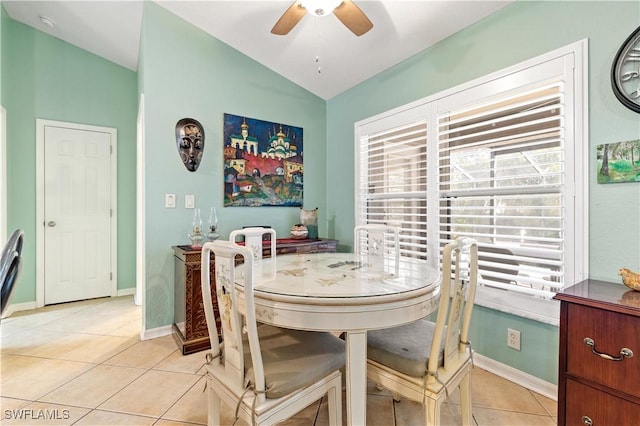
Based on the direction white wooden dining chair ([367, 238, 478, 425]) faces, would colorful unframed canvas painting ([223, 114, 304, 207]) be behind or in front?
in front

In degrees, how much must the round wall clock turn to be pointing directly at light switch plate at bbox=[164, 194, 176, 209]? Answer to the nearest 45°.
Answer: approximately 45° to its right

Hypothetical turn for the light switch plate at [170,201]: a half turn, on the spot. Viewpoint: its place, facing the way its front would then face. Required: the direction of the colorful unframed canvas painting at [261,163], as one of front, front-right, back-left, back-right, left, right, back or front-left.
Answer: right

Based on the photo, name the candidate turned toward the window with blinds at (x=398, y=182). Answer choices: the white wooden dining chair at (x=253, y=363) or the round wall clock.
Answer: the white wooden dining chair

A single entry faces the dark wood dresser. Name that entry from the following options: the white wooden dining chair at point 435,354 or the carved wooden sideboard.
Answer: the carved wooden sideboard

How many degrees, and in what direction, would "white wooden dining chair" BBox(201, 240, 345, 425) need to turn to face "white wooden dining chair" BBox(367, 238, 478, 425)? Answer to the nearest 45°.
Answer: approximately 45° to its right

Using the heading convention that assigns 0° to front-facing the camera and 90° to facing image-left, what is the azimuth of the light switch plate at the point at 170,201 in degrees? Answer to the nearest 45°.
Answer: approximately 0°

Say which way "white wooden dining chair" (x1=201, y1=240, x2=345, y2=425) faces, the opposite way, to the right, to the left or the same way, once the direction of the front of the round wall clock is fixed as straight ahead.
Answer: the opposite way
